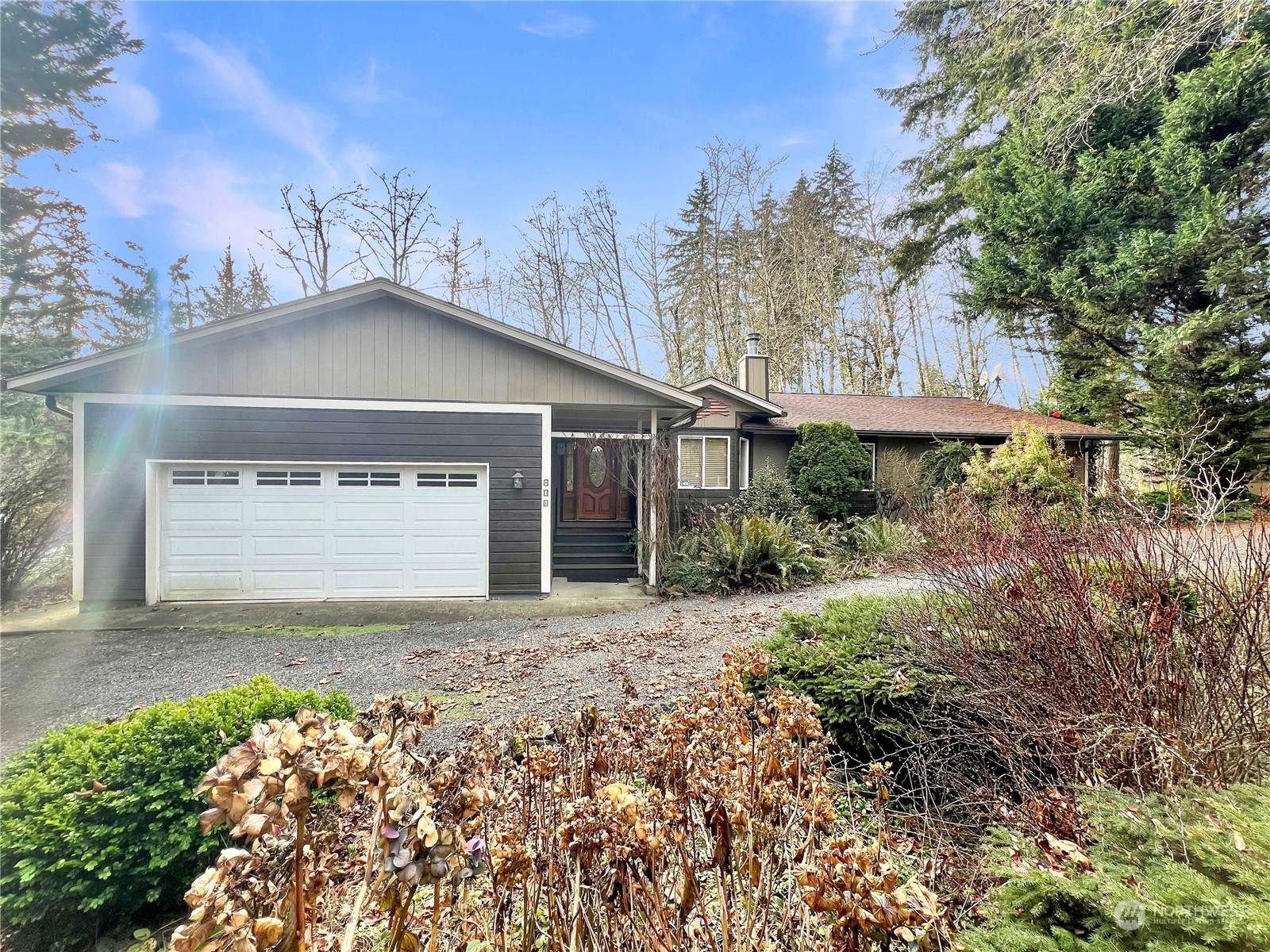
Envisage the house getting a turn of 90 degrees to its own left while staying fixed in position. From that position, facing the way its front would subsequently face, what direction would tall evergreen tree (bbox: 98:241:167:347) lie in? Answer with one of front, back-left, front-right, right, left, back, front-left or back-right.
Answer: back-left

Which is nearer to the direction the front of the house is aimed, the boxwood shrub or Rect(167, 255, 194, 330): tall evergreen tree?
the boxwood shrub

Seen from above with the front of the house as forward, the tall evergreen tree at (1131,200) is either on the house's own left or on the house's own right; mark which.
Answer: on the house's own left

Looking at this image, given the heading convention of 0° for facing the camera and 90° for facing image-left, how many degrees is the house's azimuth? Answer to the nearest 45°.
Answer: approximately 0°

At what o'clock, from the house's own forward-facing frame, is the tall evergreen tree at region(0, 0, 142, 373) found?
The tall evergreen tree is roughly at 4 o'clock from the house.

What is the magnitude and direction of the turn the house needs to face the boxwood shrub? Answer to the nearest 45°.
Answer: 0° — it already faces it

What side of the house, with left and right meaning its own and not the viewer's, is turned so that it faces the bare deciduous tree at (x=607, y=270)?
back

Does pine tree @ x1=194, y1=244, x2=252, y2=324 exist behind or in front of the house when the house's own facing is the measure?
behind

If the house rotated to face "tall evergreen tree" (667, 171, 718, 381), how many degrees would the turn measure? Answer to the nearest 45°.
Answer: approximately 135° to its left
